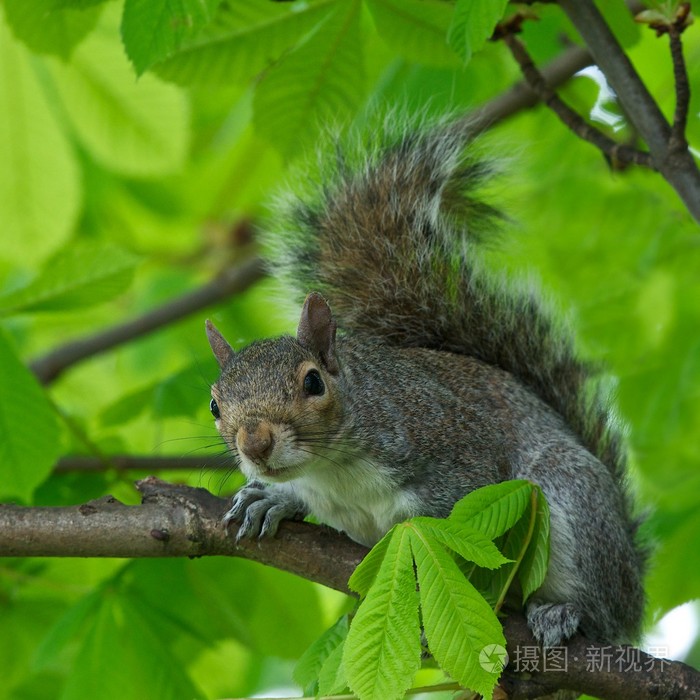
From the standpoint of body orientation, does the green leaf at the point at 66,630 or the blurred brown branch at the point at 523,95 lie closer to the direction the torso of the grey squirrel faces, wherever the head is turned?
the green leaf

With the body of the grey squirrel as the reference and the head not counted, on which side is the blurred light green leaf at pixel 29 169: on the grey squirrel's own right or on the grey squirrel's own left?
on the grey squirrel's own right

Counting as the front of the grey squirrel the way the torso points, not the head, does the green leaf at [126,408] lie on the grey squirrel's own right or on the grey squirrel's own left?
on the grey squirrel's own right

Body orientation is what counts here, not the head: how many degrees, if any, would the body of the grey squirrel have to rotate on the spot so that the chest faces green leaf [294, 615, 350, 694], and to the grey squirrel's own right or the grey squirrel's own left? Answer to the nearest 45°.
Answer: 0° — it already faces it

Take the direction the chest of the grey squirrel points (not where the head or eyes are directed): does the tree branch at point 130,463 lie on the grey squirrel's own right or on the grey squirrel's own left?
on the grey squirrel's own right

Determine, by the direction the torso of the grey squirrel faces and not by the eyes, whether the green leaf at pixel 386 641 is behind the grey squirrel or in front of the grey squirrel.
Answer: in front

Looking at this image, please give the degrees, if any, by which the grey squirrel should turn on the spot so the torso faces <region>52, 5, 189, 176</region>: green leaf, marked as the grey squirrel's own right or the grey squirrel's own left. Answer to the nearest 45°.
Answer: approximately 135° to the grey squirrel's own right

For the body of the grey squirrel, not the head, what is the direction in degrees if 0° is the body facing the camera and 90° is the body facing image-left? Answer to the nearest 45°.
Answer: approximately 45°

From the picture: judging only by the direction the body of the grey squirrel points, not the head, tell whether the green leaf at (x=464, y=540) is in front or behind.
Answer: in front
